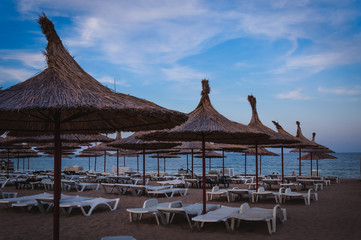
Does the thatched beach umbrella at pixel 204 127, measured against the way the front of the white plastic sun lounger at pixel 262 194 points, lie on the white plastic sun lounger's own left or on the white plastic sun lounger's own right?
on the white plastic sun lounger's own right

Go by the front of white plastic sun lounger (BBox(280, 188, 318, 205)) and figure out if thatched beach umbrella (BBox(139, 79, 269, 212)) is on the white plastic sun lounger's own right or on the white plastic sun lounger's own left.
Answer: on the white plastic sun lounger's own right

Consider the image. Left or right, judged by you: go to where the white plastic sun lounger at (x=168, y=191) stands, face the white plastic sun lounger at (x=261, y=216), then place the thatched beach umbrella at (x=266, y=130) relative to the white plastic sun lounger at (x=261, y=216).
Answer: left

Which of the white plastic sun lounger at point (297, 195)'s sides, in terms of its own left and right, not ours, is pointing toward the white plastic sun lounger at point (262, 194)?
back

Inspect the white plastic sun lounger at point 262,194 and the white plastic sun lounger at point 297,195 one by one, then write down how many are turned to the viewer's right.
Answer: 2

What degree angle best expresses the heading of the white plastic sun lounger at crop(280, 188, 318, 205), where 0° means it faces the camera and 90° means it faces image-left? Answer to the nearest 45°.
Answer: approximately 270°

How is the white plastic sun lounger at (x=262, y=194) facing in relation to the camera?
to the viewer's right
